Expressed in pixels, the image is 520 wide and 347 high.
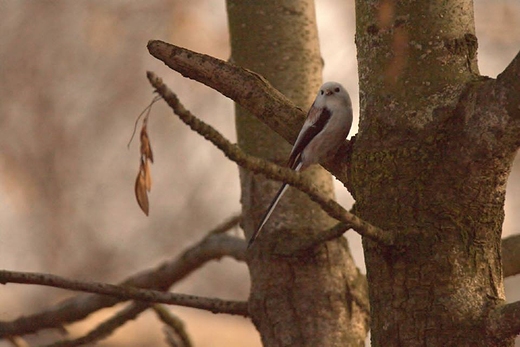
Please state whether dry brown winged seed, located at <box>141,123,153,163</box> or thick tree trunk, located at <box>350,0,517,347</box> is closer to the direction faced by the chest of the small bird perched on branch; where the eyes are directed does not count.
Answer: the thick tree trunk

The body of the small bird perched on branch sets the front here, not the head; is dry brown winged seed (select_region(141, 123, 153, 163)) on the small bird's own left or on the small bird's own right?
on the small bird's own right

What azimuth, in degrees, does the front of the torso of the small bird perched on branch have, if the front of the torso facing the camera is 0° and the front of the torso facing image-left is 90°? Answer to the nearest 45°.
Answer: approximately 315°

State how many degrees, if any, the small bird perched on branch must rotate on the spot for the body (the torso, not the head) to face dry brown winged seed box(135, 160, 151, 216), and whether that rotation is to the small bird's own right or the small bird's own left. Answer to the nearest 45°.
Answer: approximately 135° to the small bird's own right

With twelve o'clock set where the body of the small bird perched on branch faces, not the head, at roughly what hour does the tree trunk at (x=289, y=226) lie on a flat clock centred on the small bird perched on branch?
The tree trunk is roughly at 7 o'clock from the small bird perched on branch.
